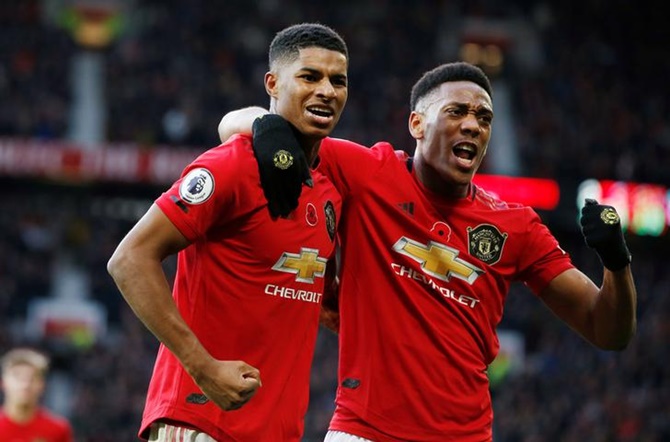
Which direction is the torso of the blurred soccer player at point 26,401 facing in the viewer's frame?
toward the camera
